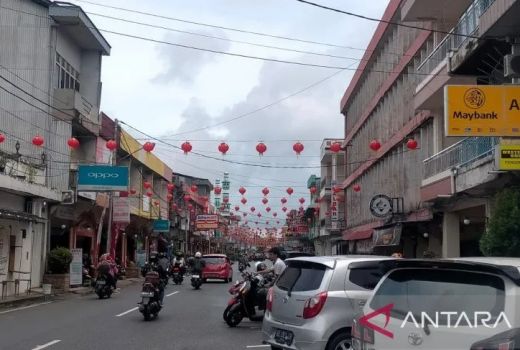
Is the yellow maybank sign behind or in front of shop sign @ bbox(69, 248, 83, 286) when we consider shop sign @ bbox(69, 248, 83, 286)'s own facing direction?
in front

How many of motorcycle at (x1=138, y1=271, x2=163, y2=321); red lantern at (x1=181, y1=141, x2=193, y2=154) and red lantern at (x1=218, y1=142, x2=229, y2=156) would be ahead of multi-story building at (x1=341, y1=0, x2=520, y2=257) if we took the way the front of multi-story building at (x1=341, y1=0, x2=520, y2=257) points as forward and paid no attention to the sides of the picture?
3

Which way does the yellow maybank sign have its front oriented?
toward the camera

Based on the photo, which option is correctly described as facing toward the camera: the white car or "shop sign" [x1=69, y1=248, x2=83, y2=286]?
the shop sign

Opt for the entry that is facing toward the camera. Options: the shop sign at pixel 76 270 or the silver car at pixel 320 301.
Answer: the shop sign

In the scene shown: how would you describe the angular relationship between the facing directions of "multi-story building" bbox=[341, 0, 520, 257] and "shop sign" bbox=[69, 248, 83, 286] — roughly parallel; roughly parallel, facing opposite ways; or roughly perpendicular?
roughly perpendicular

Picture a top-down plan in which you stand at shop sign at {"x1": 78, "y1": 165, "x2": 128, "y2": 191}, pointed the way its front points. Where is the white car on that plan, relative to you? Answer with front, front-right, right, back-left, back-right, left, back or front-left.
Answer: front

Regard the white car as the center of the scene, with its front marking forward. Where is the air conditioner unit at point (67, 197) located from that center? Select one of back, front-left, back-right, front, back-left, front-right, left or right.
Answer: left

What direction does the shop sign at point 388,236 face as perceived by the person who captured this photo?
facing the viewer and to the left of the viewer

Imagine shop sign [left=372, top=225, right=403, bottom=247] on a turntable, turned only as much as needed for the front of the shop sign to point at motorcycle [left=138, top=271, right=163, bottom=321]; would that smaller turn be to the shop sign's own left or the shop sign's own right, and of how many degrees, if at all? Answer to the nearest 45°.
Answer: approximately 45° to the shop sign's own left

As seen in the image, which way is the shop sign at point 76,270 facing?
toward the camera

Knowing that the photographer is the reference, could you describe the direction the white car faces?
facing away from the viewer and to the right of the viewer

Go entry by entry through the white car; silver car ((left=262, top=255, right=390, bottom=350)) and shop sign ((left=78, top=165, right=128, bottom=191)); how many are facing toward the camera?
1
